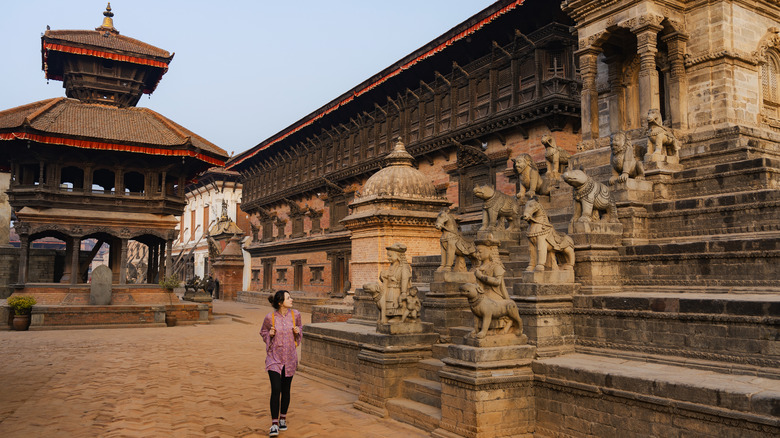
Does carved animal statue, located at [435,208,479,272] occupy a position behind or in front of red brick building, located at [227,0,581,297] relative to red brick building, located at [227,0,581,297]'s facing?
in front

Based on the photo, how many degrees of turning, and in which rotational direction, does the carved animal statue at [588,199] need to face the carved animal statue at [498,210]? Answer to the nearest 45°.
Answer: approximately 90° to its right

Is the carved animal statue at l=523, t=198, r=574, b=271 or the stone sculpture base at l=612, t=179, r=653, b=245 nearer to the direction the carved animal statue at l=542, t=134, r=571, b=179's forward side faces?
the carved animal statue

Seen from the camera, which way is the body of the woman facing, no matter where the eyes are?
toward the camera

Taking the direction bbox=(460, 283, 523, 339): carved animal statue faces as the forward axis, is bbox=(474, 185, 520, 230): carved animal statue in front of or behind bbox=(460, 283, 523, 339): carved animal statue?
behind

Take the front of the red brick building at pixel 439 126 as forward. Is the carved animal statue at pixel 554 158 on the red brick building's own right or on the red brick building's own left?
on the red brick building's own left

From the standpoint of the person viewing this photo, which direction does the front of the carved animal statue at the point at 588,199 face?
facing the viewer and to the left of the viewer

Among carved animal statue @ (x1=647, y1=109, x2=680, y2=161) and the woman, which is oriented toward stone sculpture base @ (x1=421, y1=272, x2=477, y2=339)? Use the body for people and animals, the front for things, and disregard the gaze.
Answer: the carved animal statue

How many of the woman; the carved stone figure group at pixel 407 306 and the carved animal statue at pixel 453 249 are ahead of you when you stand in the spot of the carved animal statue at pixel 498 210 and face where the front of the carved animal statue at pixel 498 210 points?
3

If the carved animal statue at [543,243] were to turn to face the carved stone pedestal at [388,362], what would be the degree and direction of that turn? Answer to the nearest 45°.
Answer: approximately 45° to its right

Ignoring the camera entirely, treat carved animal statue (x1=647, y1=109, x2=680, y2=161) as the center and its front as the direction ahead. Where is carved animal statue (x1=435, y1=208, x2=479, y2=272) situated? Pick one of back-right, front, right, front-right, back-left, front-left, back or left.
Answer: front

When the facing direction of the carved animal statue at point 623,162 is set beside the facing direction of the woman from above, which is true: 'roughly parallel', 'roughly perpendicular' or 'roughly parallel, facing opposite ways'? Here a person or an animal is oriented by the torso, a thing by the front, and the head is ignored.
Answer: roughly perpendicular
